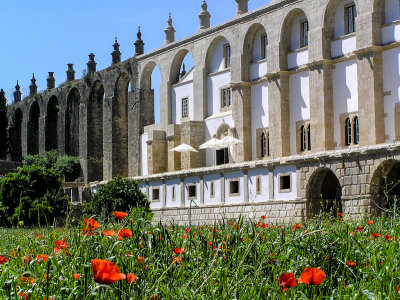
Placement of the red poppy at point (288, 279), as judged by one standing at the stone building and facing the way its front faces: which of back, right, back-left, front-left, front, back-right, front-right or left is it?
front-left

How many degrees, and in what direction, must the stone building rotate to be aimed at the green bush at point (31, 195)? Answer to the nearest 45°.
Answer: approximately 45° to its right

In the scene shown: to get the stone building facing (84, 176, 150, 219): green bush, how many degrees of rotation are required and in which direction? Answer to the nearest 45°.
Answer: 0° — it already faces it

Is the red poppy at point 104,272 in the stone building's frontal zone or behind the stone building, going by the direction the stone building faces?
frontal zone

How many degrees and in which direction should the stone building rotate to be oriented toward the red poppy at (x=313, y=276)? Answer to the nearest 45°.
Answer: approximately 45° to its left

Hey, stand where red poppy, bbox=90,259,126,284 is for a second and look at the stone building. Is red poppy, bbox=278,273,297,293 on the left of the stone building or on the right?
right

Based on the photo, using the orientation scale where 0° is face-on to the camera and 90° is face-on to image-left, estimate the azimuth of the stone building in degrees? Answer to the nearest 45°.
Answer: approximately 45°
